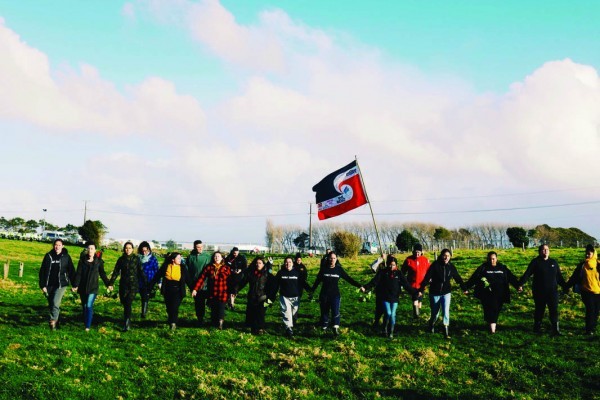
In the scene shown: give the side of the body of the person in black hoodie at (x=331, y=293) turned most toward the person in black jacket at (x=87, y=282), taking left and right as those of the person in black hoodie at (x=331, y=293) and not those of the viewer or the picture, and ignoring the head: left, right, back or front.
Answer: right

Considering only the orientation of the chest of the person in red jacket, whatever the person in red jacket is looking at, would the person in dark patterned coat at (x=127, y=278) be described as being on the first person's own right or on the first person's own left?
on the first person's own right

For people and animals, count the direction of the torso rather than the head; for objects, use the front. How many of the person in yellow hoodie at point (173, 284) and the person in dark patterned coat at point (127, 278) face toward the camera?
2

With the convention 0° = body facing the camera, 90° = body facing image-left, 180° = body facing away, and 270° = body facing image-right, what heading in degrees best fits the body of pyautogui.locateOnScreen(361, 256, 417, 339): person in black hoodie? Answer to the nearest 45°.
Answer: approximately 0°

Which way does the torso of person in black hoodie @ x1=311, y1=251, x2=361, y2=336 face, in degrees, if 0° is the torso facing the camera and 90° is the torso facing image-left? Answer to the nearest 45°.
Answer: approximately 0°

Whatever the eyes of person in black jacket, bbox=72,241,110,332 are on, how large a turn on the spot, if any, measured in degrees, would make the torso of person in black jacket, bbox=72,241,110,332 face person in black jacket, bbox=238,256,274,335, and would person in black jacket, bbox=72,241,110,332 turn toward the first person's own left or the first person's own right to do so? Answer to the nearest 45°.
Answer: approximately 90° to the first person's own left
